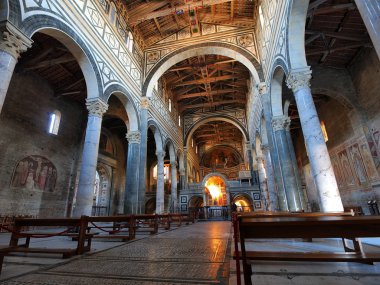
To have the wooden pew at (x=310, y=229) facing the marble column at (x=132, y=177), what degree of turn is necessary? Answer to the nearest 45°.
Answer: approximately 45° to its left

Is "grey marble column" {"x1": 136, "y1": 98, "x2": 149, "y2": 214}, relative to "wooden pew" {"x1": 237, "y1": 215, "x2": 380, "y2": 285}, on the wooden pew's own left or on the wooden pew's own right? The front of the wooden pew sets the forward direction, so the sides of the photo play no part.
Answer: on the wooden pew's own left

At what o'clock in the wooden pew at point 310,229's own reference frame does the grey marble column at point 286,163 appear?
The grey marble column is roughly at 12 o'clock from the wooden pew.

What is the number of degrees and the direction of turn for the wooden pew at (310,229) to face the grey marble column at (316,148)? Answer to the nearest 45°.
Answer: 0° — it already faces it

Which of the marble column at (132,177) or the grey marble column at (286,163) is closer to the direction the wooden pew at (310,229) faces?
the grey marble column

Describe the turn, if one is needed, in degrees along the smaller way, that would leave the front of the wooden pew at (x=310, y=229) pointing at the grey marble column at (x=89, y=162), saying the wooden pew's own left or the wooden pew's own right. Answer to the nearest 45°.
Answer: approximately 45° to the wooden pew's own left

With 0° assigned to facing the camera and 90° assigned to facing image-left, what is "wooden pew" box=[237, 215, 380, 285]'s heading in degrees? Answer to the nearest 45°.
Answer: approximately 180°
